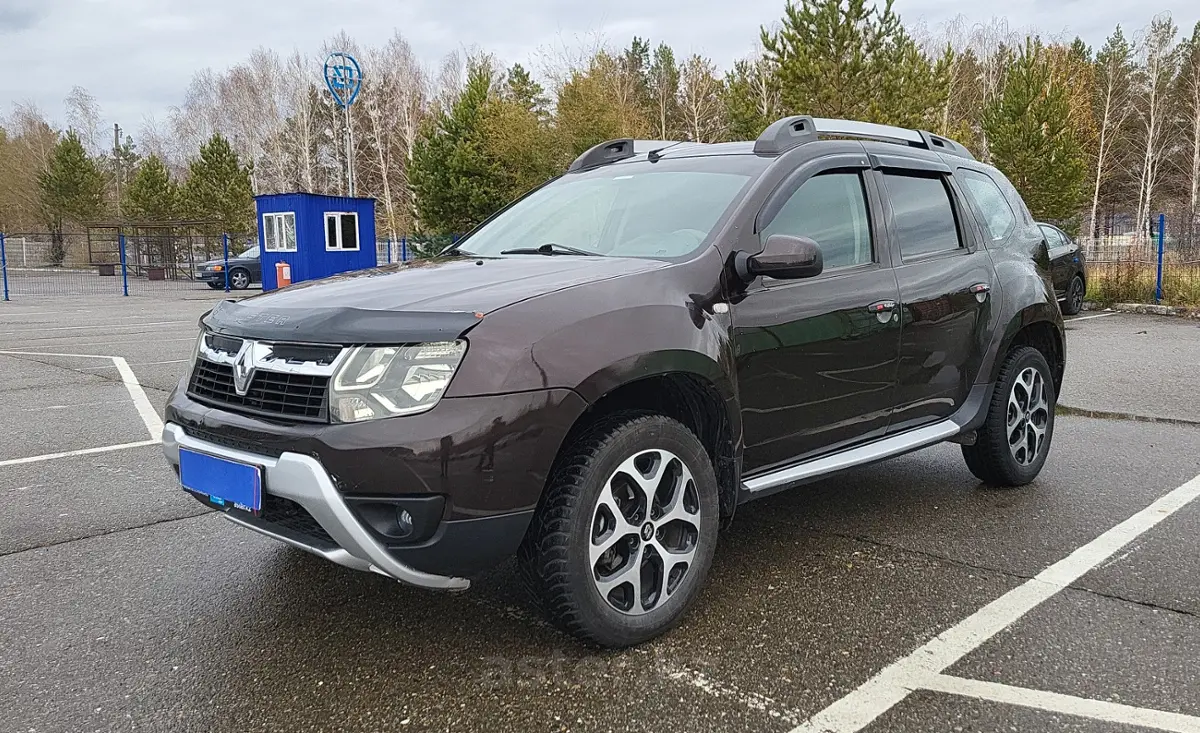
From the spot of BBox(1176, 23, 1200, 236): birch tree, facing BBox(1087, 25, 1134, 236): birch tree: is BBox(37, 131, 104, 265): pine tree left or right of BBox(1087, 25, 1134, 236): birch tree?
left

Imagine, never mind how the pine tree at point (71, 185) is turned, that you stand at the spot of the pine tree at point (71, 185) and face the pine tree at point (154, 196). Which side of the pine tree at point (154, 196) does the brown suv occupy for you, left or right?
right

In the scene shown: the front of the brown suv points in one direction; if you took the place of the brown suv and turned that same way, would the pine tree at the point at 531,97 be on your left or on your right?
on your right

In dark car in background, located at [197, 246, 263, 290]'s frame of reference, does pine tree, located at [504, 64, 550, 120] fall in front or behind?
behind

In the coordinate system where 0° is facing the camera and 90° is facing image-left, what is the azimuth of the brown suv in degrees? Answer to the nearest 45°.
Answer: approximately 45°

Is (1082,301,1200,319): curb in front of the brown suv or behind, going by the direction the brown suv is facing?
behind

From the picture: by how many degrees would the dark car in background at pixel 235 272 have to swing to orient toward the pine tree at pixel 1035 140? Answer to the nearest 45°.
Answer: approximately 135° to its left

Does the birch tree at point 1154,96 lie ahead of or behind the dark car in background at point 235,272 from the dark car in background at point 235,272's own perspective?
behind

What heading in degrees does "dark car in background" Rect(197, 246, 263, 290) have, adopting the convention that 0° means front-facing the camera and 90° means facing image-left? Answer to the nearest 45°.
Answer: approximately 45°

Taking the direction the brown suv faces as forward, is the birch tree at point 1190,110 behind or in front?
behind
